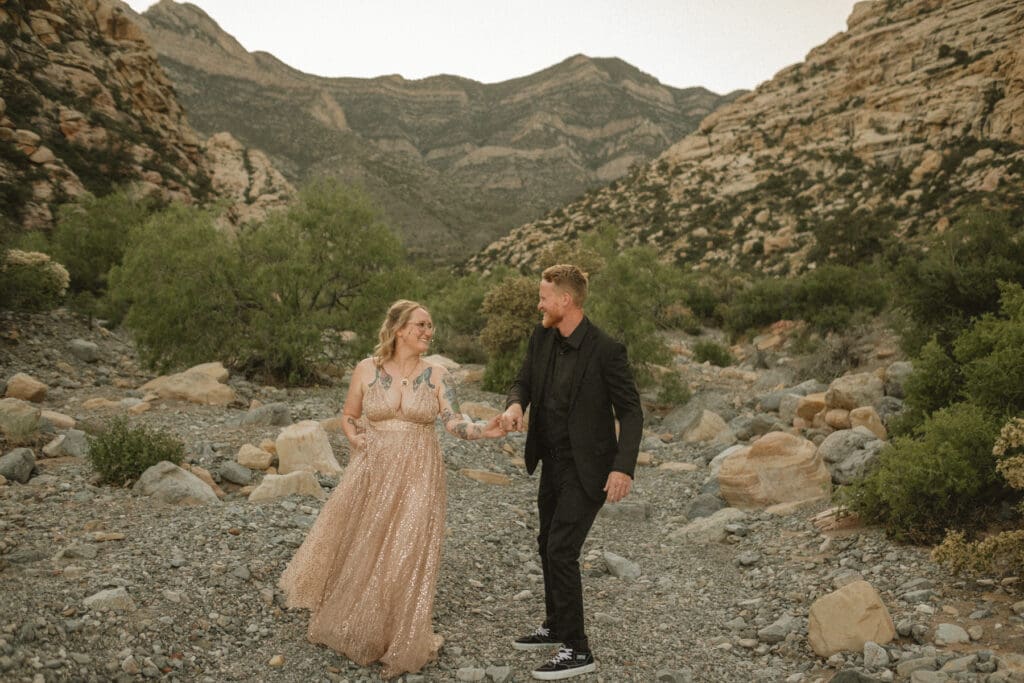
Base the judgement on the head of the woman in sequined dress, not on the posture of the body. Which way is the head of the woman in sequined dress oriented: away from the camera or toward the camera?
toward the camera

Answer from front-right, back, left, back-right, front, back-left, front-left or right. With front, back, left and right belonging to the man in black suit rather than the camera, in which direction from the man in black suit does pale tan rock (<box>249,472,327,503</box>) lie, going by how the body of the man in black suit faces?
right

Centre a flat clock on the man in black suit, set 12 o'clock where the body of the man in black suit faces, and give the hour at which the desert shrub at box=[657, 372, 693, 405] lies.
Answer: The desert shrub is roughly at 5 o'clock from the man in black suit.

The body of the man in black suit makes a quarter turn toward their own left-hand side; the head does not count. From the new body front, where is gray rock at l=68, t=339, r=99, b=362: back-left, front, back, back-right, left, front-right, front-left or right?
back

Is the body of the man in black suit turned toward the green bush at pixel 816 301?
no

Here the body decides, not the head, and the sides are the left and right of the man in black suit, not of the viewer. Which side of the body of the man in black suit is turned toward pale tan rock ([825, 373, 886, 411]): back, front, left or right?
back

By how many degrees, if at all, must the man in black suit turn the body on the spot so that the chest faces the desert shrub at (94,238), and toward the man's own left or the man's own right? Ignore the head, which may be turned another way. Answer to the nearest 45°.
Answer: approximately 90° to the man's own right

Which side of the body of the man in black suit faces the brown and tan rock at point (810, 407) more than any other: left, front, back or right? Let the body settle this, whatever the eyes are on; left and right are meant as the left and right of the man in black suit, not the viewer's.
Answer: back

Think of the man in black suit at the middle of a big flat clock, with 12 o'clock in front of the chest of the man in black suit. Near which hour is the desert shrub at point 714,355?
The desert shrub is roughly at 5 o'clock from the man in black suit.

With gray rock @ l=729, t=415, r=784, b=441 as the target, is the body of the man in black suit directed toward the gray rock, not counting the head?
no

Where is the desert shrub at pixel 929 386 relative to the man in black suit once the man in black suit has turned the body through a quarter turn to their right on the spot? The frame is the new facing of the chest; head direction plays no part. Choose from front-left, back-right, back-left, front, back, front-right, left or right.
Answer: right

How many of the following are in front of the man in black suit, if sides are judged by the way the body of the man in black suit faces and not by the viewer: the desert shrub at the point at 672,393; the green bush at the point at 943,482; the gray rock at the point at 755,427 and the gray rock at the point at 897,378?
0

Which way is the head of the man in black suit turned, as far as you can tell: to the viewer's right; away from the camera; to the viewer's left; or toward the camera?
to the viewer's left

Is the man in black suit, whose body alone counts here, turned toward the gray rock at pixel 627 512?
no
